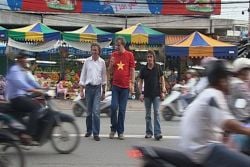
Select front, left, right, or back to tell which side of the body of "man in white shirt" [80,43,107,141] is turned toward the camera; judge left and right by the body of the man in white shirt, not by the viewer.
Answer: front

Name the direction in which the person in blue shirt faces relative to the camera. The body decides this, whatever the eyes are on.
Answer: to the viewer's right

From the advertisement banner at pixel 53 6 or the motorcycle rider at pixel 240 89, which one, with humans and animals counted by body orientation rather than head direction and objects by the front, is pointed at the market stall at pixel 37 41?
the advertisement banner

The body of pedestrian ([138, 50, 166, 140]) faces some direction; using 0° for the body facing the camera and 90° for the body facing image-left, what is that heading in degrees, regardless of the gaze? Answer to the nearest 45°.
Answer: approximately 0°

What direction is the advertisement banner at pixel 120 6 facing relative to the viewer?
toward the camera

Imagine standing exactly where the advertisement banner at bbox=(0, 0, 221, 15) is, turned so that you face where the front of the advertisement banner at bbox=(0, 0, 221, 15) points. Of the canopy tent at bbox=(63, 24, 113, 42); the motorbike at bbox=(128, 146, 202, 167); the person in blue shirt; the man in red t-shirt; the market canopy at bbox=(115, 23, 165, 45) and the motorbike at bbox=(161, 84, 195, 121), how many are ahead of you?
6

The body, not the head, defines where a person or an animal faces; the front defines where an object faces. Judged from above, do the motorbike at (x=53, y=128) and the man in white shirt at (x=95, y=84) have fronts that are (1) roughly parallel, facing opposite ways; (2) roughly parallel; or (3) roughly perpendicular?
roughly perpendicular

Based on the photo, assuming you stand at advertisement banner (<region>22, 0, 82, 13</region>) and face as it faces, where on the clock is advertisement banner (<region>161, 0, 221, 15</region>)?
advertisement banner (<region>161, 0, 221, 15</region>) is roughly at 9 o'clock from advertisement banner (<region>22, 0, 82, 13</region>).
